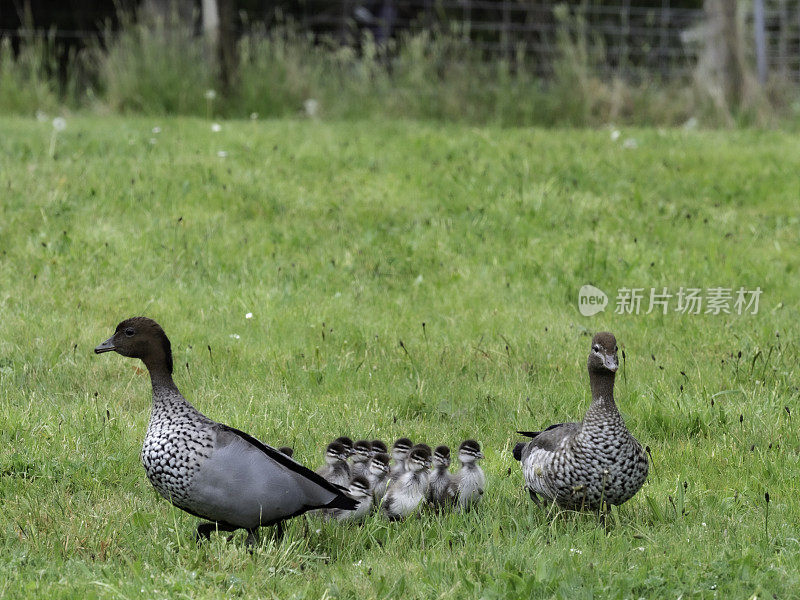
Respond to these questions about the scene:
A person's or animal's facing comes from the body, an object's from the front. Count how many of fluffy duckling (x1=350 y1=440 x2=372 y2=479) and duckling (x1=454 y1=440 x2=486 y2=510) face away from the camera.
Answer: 0

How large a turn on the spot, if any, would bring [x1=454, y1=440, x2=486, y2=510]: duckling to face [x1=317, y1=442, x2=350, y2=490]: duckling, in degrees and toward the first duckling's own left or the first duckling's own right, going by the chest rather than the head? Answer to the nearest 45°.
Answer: approximately 135° to the first duckling's own right

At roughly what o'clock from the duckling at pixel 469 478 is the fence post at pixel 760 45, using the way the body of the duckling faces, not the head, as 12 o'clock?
The fence post is roughly at 8 o'clock from the duckling.
